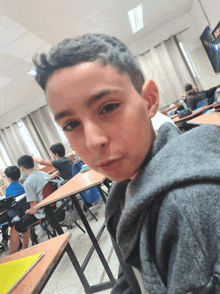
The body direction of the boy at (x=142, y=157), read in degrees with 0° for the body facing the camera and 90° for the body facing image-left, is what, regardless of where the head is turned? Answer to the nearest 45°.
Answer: approximately 45°

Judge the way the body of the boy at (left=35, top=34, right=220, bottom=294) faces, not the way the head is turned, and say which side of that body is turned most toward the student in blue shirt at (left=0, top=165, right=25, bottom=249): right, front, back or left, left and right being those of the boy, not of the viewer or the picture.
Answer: right

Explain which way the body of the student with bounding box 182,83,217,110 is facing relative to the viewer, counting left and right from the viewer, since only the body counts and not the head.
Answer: facing to the left of the viewer

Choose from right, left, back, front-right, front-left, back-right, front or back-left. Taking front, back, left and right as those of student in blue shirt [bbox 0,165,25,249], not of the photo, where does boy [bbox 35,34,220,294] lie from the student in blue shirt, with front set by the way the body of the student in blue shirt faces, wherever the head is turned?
back-left

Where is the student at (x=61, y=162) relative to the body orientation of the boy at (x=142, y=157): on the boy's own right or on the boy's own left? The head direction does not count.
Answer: on the boy's own right

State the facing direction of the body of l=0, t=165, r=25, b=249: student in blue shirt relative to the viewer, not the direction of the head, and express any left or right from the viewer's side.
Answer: facing away from the viewer and to the left of the viewer
